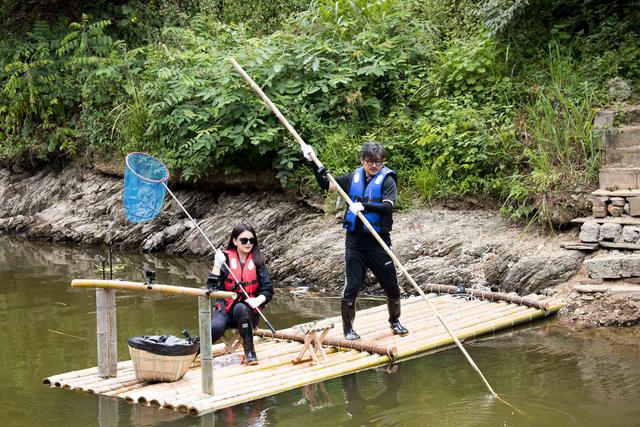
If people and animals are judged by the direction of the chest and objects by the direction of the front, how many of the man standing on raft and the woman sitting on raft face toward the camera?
2

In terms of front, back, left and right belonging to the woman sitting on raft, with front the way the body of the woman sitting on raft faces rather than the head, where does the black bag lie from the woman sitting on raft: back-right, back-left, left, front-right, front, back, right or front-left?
front-right

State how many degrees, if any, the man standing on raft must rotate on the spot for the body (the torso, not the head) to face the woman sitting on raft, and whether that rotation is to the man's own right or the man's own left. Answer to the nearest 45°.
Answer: approximately 45° to the man's own right

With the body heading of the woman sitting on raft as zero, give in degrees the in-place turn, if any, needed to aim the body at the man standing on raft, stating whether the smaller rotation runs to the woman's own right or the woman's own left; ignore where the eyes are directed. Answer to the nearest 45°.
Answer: approximately 90° to the woman's own left

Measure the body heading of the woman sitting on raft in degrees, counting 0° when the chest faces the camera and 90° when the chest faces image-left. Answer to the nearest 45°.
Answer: approximately 0°

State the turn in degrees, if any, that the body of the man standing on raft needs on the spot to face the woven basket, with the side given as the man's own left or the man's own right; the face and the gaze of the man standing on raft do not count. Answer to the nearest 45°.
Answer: approximately 45° to the man's own right
